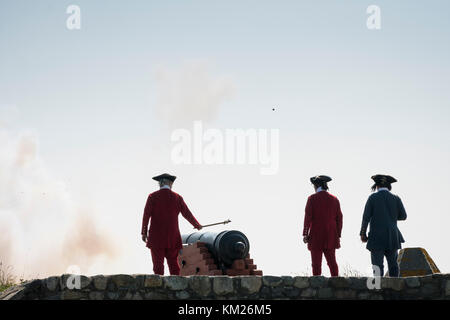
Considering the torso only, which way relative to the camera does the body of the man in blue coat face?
away from the camera

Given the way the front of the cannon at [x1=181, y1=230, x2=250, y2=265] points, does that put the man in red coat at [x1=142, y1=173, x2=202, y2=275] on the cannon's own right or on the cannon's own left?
on the cannon's own left

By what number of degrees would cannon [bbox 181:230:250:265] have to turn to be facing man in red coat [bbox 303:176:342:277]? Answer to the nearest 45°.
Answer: approximately 180°

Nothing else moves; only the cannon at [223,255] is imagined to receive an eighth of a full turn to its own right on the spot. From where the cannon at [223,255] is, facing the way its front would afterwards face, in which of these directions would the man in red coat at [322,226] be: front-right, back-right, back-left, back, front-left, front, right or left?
back-right

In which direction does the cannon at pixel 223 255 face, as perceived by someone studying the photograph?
facing away from the viewer and to the left of the viewer

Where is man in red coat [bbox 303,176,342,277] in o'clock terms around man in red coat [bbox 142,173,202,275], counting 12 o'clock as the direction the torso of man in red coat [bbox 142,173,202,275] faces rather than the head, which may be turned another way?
man in red coat [bbox 303,176,342,277] is roughly at 3 o'clock from man in red coat [bbox 142,173,202,275].

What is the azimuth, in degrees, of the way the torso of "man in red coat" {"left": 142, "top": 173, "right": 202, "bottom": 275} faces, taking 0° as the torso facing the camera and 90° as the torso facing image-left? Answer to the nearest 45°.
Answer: approximately 180°

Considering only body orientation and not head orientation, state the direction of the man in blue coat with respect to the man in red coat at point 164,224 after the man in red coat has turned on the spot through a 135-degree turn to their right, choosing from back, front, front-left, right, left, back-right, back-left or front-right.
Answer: front-left

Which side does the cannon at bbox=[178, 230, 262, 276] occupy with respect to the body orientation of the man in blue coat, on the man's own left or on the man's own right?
on the man's own left

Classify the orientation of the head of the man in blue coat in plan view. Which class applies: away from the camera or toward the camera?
away from the camera

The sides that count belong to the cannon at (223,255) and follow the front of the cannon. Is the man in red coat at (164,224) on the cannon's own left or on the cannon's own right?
on the cannon's own left
